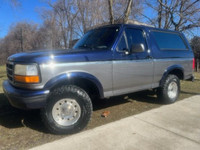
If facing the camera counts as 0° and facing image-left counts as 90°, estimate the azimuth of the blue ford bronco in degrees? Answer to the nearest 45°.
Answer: approximately 45°
